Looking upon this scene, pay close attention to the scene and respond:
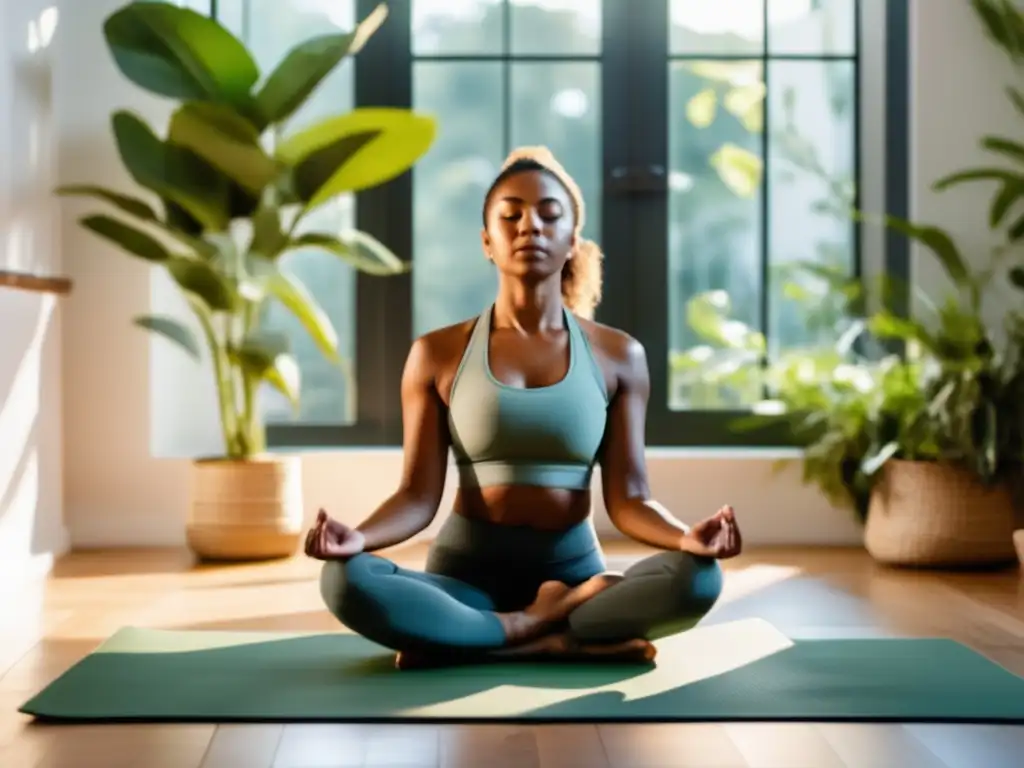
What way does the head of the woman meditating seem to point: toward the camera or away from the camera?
toward the camera

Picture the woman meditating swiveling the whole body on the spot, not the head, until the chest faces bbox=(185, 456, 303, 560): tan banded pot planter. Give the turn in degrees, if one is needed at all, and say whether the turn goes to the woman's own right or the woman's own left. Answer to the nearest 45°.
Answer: approximately 135° to the woman's own right

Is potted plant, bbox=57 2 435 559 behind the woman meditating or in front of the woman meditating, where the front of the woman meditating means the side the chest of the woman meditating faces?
behind

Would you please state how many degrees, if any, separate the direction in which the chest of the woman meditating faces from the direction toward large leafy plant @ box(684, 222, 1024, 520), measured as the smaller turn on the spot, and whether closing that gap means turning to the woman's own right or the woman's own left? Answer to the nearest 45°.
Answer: approximately 135° to the woman's own left

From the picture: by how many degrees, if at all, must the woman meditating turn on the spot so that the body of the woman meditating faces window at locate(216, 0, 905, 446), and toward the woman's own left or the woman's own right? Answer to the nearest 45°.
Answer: approximately 180°

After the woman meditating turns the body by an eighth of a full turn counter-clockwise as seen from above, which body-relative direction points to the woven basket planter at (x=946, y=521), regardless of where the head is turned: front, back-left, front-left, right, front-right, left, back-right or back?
left

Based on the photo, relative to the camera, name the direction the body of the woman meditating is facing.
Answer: toward the camera
